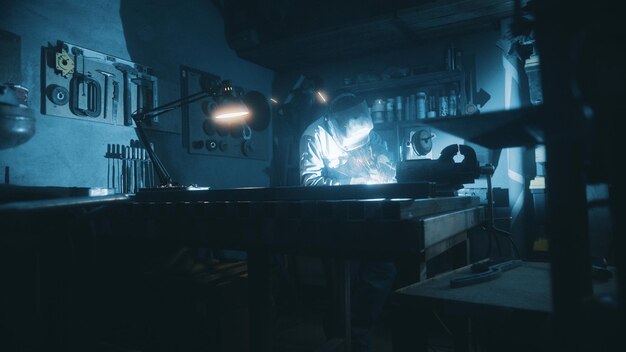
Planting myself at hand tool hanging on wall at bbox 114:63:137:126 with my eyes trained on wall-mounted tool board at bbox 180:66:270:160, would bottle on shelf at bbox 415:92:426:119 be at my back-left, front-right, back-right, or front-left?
front-right

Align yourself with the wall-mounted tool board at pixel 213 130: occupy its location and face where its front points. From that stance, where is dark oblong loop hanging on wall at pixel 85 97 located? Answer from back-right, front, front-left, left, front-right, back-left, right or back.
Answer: right

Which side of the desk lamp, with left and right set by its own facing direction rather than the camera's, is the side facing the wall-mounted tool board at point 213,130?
left

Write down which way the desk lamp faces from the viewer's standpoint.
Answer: facing to the right of the viewer

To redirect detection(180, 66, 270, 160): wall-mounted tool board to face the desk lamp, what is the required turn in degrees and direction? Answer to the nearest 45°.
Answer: approximately 45° to its right

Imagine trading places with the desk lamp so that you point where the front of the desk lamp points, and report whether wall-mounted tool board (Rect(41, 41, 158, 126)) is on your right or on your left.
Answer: on your left

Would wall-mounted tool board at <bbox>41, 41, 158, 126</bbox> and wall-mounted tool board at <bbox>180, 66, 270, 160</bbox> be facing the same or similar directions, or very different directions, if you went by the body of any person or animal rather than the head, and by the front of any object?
same or similar directions

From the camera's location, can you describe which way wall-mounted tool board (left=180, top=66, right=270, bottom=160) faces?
facing the viewer and to the right of the viewer

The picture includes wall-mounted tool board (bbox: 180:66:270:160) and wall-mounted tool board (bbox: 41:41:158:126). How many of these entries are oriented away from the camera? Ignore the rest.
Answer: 0

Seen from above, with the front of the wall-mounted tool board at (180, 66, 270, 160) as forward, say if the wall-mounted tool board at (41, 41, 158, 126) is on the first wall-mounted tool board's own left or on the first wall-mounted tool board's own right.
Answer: on the first wall-mounted tool board's own right

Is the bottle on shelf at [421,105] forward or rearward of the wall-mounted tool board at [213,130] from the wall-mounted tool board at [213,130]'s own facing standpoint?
forward

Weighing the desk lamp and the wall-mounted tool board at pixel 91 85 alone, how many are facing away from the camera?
0

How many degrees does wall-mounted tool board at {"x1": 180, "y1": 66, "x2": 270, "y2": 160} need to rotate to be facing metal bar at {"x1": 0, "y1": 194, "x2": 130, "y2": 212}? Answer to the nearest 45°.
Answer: approximately 45° to its right

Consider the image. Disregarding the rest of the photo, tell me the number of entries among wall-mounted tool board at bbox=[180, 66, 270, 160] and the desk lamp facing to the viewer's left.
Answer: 0
